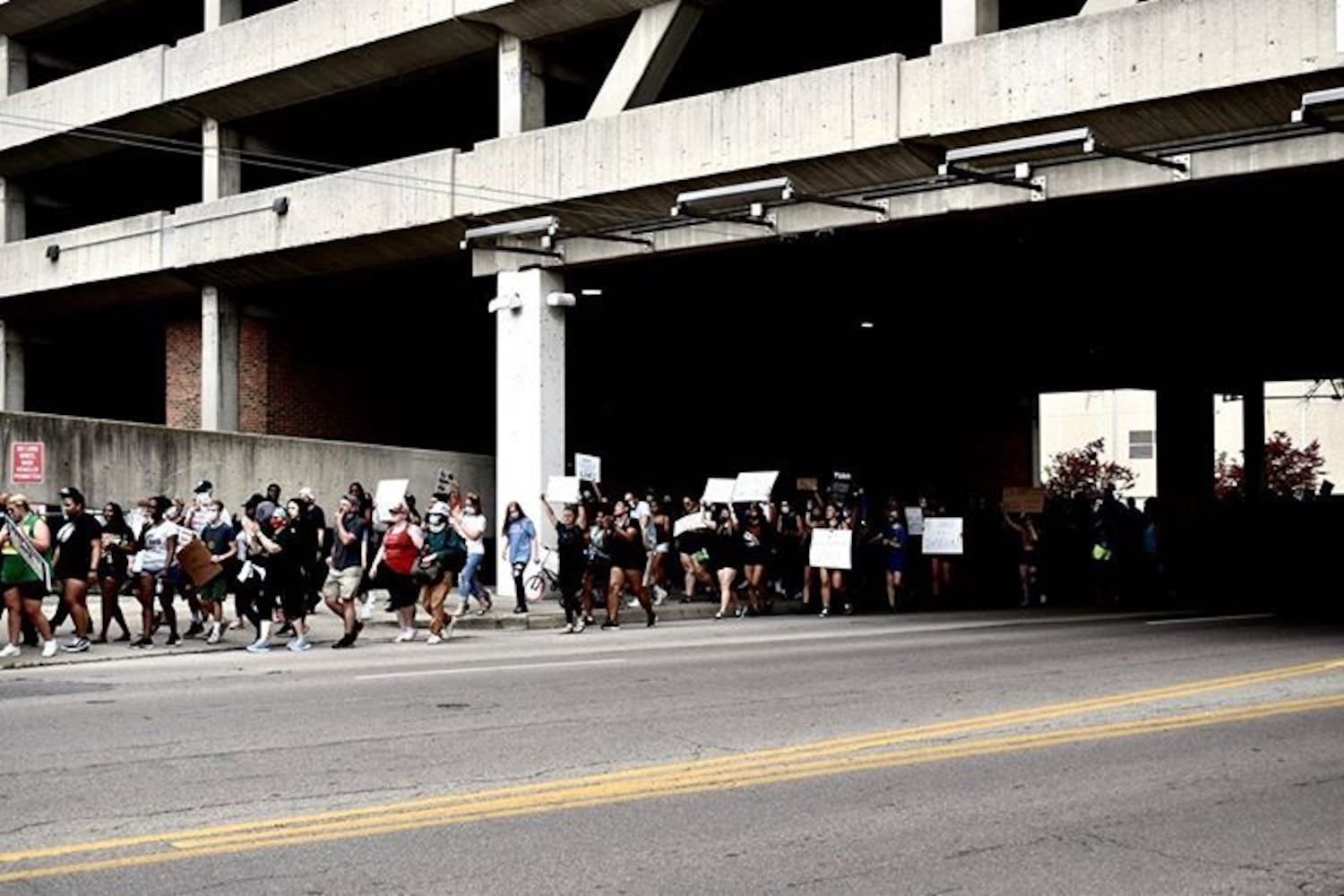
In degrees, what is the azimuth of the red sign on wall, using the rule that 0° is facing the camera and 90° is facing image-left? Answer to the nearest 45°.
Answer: approximately 0°

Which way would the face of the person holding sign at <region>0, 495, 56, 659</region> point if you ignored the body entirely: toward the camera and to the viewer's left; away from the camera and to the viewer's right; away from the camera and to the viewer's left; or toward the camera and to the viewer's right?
toward the camera and to the viewer's left

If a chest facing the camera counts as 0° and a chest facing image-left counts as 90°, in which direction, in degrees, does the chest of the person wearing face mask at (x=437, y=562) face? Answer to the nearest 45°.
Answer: approximately 45°

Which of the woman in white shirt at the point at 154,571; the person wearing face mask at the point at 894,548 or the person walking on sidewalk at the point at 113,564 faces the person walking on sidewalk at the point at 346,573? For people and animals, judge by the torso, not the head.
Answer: the person wearing face mask

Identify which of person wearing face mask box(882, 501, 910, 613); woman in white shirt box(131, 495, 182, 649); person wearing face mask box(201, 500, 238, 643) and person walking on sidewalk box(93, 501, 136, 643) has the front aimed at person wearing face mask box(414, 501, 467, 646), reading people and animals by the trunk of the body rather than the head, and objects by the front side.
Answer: person wearing face mask box(882, 501, 910, 613)

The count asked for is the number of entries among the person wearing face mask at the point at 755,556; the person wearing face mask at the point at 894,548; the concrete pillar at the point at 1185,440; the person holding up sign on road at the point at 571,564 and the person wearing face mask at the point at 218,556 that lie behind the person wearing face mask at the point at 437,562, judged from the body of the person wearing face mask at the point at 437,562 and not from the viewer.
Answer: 4

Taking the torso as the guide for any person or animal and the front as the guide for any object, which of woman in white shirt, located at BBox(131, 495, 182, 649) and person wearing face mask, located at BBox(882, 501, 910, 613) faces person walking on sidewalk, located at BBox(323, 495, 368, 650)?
the person wearing face mask

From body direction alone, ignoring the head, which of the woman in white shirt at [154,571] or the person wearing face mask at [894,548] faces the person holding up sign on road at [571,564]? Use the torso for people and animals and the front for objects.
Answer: the person wearing face mask

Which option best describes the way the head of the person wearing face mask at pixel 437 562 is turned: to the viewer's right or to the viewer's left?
to the viewer's left

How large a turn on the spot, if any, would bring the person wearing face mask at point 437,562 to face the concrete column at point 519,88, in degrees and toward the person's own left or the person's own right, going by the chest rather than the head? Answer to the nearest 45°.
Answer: approximately 135° to the person's own right

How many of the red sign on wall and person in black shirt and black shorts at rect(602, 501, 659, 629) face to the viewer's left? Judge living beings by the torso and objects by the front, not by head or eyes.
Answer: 1

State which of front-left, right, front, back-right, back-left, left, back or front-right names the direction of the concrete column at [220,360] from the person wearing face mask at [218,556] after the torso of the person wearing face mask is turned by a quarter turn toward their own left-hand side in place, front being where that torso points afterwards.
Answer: back-left

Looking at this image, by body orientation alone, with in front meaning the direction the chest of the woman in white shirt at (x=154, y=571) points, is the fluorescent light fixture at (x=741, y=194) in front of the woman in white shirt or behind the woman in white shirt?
behind

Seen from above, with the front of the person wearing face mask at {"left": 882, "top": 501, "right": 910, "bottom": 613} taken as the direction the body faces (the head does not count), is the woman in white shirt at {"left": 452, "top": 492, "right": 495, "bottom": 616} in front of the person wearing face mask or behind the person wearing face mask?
in front

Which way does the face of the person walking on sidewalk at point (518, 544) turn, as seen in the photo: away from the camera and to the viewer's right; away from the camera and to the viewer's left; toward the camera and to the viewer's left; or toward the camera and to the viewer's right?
toward the camera and to the viewer's left

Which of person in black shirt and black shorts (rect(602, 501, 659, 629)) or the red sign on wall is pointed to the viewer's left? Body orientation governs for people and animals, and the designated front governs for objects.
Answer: the person in black shirt and black shorts
